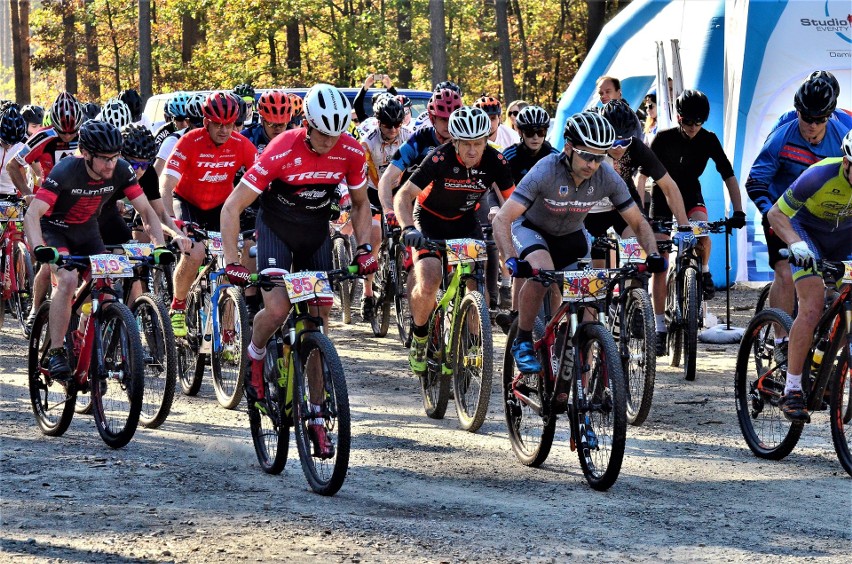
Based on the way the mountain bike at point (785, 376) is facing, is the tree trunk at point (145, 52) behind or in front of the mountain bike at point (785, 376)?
behind

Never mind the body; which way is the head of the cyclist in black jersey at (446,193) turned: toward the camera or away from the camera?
toward the camera

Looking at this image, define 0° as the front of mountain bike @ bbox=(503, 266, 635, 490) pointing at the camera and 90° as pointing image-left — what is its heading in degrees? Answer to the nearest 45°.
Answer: approximately 315°

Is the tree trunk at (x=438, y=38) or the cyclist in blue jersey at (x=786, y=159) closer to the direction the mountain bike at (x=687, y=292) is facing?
the cyclist in blue jersey

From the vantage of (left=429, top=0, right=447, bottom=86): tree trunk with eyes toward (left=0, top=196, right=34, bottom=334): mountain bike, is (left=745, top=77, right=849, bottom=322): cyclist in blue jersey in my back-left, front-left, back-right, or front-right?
front-left

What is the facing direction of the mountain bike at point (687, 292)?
toward the camera

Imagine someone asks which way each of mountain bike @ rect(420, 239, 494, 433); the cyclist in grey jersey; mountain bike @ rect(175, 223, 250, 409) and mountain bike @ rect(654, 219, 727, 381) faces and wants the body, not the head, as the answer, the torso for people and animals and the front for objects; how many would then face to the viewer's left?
0

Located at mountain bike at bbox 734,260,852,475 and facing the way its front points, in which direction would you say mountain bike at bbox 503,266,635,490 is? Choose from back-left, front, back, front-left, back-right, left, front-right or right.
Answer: right

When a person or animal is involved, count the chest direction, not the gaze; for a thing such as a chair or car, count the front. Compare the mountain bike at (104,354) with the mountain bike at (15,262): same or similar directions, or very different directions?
same or similar directions

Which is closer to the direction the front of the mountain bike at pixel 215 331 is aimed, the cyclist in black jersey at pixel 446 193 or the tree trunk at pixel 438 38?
the cyclist in black jersey

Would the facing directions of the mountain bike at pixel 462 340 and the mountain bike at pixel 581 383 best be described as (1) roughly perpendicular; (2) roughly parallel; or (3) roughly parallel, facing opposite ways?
roughly parallel

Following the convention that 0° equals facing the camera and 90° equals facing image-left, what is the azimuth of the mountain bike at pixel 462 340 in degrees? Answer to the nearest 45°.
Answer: approximately 315°
